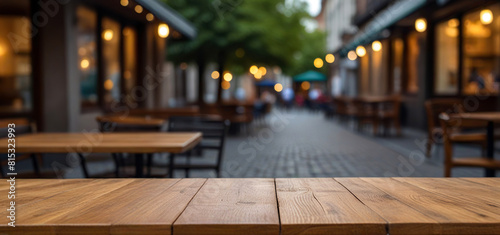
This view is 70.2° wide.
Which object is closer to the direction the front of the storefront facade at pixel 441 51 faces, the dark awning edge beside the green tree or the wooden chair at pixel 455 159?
the dark awning edge beside the green tree

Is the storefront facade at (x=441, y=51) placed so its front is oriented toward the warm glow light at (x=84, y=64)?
yes

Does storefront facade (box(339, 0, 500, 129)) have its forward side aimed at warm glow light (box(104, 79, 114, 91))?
yes

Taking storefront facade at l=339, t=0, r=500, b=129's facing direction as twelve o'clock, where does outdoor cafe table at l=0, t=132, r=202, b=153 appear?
The outdoor cafe table is roughly at 11 o'clock from the storefront facade.

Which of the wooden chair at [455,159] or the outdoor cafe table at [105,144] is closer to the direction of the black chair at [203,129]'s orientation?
the outdoor cafe table
